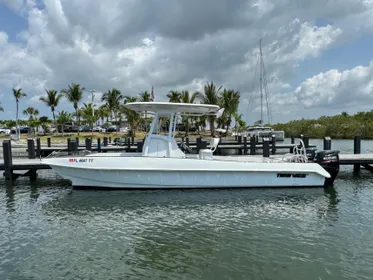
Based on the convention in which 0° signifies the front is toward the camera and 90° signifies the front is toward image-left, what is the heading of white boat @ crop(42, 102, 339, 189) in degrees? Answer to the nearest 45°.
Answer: approximately 90°
